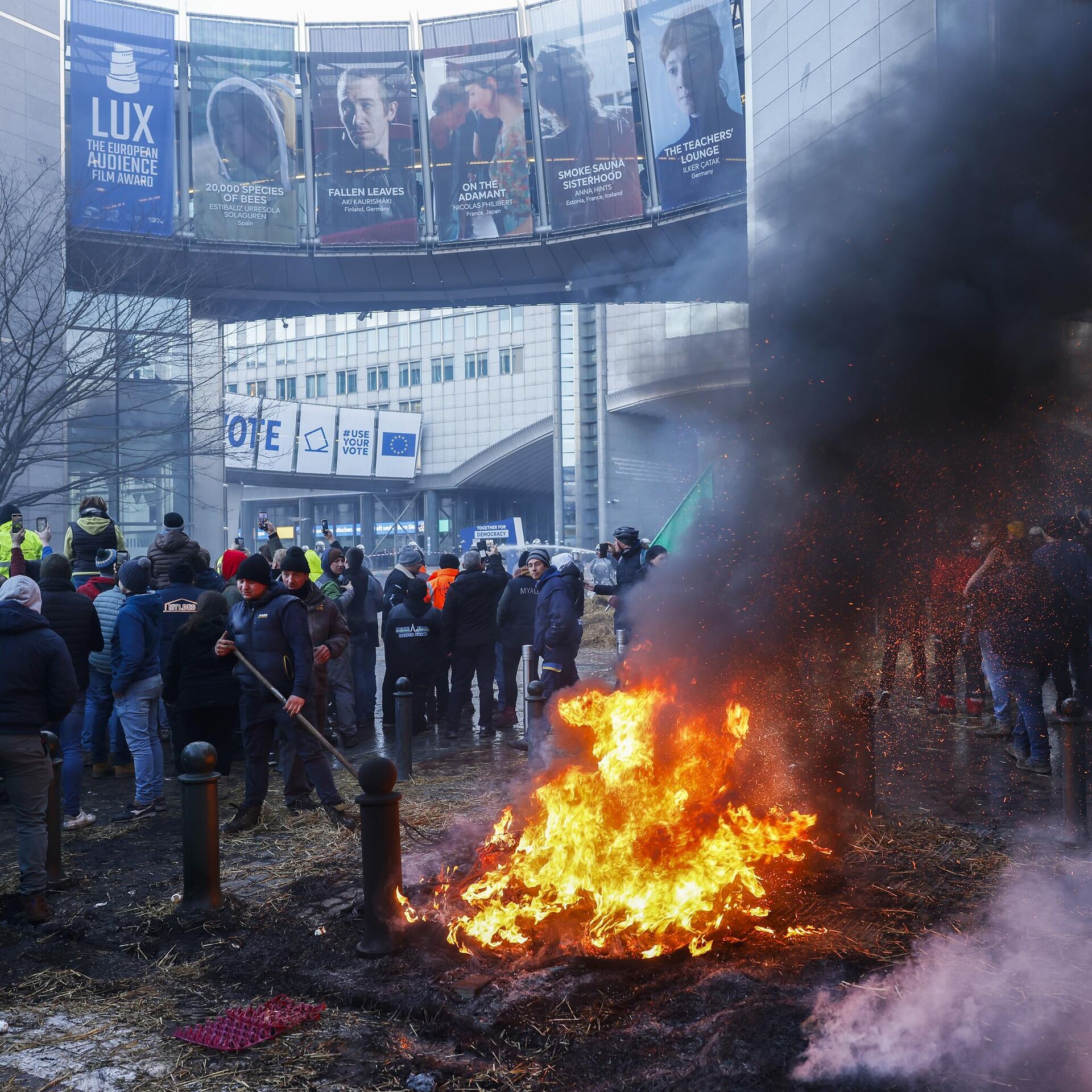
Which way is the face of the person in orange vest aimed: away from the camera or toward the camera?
away from the camera

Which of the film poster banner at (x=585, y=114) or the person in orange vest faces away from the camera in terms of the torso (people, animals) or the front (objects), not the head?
the person in orange vest

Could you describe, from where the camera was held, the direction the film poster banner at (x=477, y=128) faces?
facing the viewer

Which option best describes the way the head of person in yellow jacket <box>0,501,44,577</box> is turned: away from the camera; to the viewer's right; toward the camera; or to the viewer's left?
away from the camera

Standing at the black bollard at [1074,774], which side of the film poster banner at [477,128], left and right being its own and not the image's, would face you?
front

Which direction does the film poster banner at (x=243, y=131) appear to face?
toward the camera

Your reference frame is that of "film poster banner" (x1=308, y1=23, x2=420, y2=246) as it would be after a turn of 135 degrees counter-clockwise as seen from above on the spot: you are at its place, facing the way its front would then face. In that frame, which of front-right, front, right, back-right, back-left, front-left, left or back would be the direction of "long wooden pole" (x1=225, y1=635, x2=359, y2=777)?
back-right

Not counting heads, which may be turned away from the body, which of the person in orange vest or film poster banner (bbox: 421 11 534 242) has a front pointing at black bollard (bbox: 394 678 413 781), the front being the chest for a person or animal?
the film poster banner

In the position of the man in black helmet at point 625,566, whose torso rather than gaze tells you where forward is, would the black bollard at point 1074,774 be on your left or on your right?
on your left

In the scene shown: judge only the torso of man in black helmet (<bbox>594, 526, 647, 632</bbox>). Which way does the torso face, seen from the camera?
to the viewer's left

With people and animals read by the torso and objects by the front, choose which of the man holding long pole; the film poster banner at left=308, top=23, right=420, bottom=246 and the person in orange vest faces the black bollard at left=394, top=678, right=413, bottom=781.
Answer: the film poster banner

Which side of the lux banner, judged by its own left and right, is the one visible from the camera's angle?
front

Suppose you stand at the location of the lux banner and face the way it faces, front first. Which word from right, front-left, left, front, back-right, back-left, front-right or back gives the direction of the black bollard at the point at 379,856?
front

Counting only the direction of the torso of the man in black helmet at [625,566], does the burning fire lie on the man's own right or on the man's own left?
on the man's own left

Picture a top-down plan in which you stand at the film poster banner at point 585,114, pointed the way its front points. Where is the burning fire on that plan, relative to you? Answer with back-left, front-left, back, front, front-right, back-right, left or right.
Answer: front

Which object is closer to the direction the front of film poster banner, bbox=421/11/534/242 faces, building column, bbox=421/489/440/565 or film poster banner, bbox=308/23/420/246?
the film poster banner

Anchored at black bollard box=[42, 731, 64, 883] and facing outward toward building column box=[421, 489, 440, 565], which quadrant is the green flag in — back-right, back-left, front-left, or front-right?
front-right
